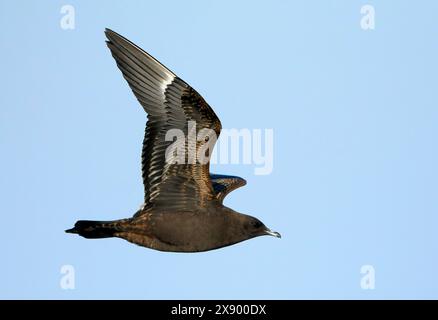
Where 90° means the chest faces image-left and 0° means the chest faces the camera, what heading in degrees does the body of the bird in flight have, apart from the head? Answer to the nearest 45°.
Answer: approximately 270°
